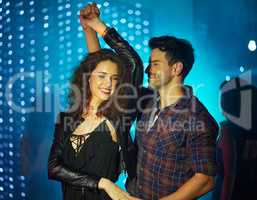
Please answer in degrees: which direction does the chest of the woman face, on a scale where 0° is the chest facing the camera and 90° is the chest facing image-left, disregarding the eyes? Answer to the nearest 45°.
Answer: approximately 0°

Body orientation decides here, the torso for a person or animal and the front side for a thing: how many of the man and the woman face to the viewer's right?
0

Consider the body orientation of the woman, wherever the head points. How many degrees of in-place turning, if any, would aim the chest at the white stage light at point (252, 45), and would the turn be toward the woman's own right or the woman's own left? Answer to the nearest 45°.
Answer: approximately 90° to the woman's own left
